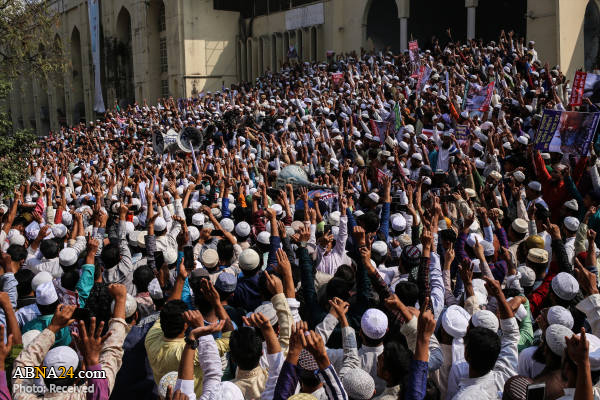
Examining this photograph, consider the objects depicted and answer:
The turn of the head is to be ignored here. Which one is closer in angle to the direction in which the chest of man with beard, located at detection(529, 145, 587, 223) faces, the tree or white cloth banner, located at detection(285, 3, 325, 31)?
the tree

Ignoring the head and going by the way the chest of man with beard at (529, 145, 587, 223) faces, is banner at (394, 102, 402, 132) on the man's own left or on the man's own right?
on the man's own right

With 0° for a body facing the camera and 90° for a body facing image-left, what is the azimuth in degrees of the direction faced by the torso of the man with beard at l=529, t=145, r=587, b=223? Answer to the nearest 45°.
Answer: approximately 45°

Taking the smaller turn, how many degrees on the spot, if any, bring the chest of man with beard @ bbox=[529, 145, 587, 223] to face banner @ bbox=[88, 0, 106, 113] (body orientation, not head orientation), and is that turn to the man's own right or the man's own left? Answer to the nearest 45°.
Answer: approximately 90° to the man's own right

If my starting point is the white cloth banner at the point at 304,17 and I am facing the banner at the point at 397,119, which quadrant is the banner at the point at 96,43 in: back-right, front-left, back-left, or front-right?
back-right

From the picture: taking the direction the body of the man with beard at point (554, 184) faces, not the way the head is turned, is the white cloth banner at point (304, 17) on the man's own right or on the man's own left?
on the man's own right

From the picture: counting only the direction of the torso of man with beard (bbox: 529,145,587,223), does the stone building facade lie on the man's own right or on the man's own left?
on the man's own right
